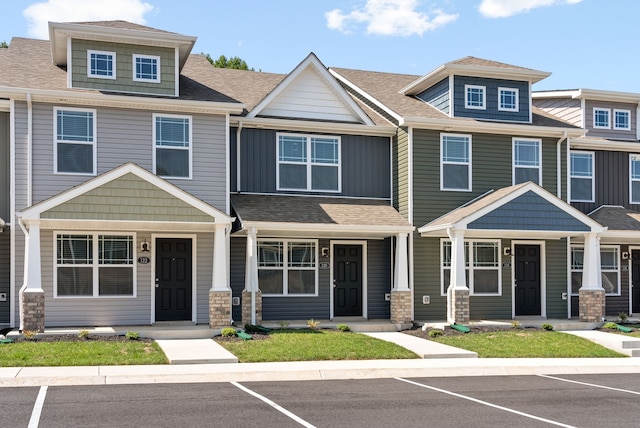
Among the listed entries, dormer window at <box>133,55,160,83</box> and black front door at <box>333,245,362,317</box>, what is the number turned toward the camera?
2

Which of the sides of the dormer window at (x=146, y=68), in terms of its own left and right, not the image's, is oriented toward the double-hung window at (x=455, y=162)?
left

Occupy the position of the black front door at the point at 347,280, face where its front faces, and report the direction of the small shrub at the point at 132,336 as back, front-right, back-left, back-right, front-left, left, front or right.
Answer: front-right

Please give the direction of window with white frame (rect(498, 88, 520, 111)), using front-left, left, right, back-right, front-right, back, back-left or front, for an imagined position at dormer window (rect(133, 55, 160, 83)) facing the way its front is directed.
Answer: left

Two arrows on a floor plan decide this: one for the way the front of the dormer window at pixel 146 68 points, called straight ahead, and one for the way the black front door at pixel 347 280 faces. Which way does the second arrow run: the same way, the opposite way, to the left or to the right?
the same way

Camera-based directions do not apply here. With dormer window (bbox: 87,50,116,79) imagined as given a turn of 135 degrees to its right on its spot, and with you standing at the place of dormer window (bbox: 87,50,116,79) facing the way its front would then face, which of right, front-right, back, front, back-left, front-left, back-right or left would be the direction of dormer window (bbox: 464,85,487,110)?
back-right

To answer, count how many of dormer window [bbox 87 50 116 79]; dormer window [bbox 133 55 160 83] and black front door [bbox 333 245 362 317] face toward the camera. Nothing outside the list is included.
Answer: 3

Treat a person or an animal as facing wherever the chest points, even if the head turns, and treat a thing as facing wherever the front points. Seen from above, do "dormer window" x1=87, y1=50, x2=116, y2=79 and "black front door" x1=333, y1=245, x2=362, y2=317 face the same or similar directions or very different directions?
same or similar directions

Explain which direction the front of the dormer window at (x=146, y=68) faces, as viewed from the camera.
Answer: facing the viewer

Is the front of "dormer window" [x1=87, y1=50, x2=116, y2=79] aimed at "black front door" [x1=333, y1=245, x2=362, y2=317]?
no

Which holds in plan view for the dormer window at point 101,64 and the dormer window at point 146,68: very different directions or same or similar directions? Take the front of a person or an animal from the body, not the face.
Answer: same or similar directions

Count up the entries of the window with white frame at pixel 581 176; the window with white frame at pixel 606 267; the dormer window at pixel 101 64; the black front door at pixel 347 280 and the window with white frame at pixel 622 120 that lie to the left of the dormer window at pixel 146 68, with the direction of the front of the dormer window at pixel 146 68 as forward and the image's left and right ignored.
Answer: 4
